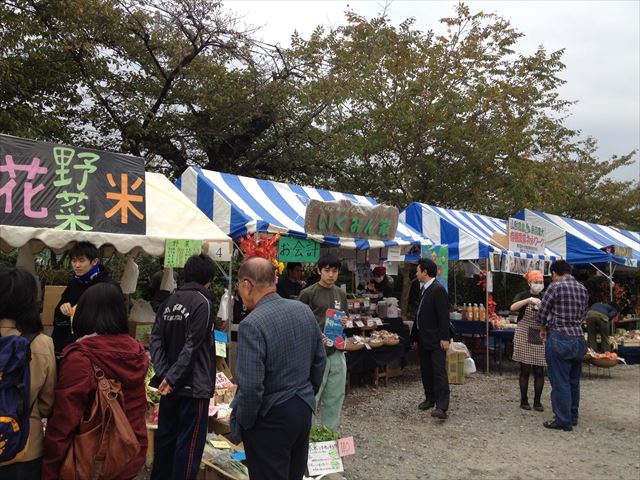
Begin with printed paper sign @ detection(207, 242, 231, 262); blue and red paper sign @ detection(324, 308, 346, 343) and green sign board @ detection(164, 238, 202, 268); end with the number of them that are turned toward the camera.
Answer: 3

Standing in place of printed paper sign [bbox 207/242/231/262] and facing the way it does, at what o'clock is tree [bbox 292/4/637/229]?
The tree is roughly at 7 o'clock from the printed paper sign.

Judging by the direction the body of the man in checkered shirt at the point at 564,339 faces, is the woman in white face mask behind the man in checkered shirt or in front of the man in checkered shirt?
in front

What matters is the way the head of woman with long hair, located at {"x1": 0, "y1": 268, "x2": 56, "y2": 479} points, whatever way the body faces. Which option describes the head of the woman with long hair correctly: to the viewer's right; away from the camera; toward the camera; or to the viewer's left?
away from the camera

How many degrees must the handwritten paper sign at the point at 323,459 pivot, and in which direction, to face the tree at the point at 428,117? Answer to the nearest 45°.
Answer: approximately 180°

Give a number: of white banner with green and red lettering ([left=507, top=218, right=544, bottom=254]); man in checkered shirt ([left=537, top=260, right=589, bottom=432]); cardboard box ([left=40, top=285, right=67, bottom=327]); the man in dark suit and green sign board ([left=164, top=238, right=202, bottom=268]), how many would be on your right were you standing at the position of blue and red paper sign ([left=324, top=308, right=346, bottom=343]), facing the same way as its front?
2

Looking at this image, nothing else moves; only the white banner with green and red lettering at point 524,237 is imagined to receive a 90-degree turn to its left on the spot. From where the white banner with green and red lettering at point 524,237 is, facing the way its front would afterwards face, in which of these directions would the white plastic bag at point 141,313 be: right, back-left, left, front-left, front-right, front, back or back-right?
back

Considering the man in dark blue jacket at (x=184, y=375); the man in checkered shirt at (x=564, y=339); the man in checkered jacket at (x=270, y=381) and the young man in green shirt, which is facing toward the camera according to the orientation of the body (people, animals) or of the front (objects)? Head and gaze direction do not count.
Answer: the young man in green shirt

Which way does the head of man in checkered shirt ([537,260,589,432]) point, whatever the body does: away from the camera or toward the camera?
away from the camera

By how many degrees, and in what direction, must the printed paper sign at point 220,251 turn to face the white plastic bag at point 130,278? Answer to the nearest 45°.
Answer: approximately 135° to its right

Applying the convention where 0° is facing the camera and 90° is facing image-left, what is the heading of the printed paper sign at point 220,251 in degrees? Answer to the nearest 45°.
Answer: approximately 0°

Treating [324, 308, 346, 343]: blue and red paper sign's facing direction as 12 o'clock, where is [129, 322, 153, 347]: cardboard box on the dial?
The cardboard box is roughly at 4 o'clock from the blue and red paper sign.
